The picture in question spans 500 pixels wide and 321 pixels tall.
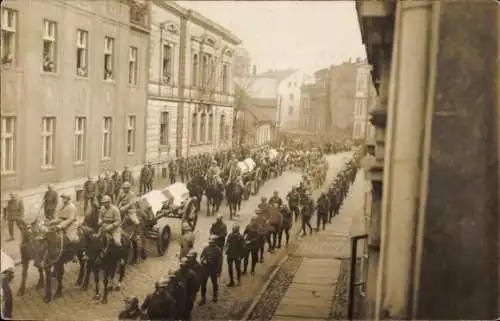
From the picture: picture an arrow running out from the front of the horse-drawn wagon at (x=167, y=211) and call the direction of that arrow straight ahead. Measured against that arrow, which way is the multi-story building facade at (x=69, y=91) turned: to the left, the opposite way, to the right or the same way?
to the left

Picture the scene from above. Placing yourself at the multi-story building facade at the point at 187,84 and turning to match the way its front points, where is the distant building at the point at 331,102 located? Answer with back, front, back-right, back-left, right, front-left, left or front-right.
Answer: front-left

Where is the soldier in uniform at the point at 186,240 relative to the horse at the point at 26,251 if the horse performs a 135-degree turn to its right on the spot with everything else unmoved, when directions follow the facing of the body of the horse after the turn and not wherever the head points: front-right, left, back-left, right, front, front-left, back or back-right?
right

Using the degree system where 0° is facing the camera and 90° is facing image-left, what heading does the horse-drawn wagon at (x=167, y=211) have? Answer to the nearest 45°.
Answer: approximately 45°

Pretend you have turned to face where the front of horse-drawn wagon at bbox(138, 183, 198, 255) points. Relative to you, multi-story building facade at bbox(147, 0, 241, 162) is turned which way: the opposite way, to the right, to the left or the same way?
to the left

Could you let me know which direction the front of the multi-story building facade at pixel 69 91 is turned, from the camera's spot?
facing the viewer and to the right of the viewer

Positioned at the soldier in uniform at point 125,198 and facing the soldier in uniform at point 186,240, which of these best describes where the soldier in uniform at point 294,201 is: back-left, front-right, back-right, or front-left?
front-left

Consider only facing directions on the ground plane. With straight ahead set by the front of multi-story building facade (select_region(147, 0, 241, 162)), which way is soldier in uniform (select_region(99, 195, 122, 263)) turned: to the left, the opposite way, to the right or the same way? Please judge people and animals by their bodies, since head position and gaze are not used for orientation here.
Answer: to the right

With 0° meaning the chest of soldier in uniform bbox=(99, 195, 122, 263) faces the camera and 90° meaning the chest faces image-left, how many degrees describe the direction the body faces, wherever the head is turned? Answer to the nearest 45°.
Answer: approximately 45°
